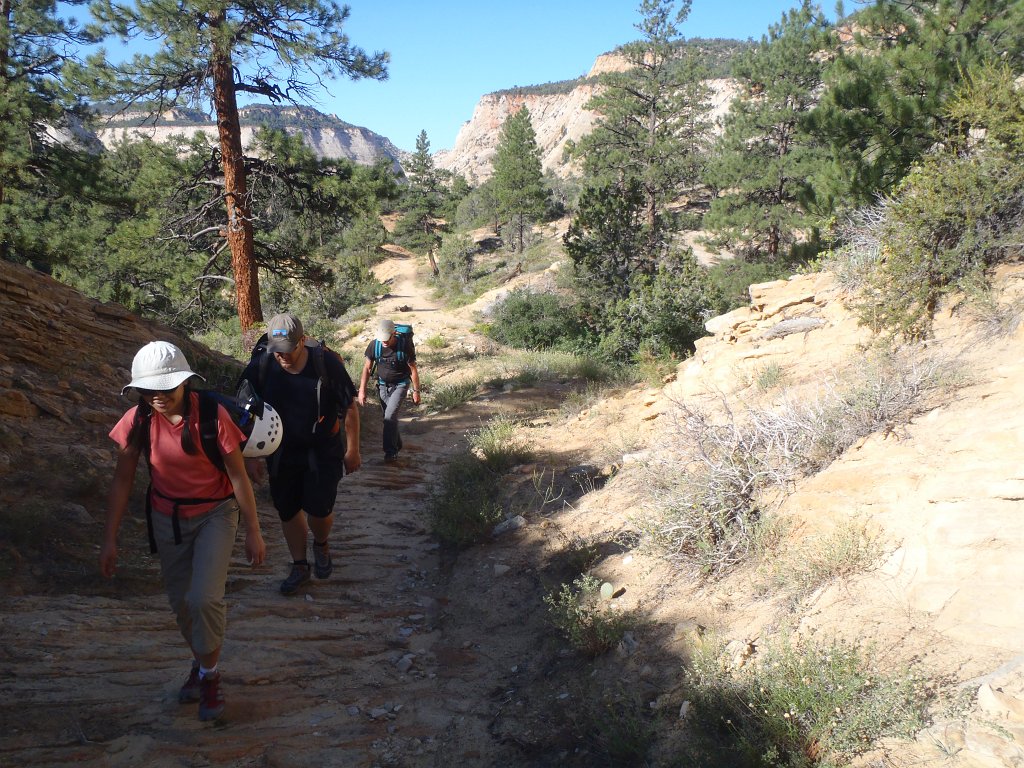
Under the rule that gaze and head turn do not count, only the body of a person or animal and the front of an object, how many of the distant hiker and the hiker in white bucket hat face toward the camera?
2

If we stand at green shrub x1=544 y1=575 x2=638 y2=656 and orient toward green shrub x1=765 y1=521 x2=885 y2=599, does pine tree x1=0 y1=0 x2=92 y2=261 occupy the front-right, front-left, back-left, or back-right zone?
back-left

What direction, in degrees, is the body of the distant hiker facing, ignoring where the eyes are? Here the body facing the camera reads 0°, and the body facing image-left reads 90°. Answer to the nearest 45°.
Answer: approximately 0°

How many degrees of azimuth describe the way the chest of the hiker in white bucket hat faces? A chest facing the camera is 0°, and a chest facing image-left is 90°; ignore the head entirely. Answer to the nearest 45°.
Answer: approximately 0°

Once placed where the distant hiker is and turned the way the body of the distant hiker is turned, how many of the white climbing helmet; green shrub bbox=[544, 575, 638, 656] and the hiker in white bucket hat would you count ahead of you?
3

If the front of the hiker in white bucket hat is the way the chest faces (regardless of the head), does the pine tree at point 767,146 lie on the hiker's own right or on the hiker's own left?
on the hiker's own left

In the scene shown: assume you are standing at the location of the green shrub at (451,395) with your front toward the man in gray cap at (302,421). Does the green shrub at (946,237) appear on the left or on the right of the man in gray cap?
left

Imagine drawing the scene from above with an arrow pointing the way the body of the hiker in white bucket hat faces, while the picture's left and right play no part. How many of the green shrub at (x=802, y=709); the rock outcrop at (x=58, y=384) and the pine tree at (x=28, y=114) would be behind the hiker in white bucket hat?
2

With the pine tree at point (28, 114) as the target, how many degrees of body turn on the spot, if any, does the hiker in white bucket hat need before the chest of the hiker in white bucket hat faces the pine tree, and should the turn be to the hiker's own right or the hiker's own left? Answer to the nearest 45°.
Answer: approximately 180°
